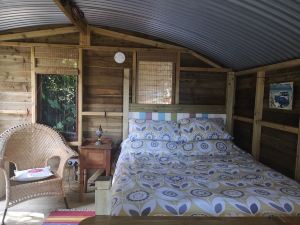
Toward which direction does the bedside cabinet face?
toward the camera

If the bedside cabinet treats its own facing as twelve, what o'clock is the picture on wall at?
The picture on wall is roughly at 10 o'clock from the bedside cabinet.

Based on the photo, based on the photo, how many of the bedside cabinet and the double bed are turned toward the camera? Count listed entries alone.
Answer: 2

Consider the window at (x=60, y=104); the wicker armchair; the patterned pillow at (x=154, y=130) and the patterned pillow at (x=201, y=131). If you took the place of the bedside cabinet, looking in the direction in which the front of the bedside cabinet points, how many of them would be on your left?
2

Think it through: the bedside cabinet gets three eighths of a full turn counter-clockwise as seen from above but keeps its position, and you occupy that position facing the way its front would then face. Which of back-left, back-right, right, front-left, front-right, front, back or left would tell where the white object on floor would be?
back-right

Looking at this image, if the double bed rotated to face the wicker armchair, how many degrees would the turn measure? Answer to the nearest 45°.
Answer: approximately 90° to its right

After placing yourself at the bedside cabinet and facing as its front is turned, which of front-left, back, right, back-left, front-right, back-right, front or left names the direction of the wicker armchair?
right

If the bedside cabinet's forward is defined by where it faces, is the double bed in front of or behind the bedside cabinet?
in front

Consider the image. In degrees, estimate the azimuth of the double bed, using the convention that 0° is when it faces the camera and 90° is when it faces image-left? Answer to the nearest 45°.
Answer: approximately 0°

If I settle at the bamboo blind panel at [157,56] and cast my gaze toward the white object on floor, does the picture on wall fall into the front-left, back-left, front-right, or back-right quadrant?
front-left

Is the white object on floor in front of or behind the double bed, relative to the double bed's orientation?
in front

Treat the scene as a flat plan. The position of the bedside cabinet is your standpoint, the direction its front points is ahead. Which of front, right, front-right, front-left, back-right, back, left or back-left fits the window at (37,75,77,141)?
back-right
